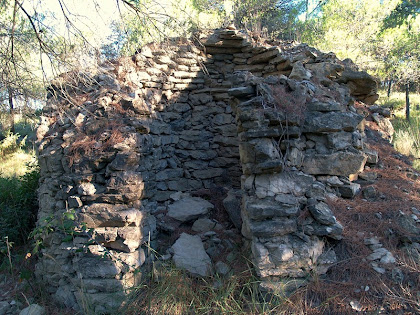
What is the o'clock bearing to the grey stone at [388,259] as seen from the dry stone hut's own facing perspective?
The grey stone is roughly at 10 o'clock from the dry stone hut.

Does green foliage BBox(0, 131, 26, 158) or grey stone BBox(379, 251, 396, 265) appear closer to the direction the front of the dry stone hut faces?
the grey stone

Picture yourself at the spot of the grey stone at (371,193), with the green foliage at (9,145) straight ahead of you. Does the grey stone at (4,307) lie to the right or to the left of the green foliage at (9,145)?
left

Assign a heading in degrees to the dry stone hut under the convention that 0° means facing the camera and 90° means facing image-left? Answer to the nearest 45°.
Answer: approximately 0°

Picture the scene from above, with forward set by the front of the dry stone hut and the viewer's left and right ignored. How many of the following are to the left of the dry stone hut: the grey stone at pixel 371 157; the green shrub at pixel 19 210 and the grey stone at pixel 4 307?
1

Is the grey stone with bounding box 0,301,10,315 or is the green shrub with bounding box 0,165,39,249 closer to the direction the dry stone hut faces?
the grey stone

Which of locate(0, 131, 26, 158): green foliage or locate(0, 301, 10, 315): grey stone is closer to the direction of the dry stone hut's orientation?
the grey stone

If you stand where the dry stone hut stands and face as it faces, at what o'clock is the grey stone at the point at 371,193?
The grey stone is roughly at 9 o'clock from the dry stone hut.

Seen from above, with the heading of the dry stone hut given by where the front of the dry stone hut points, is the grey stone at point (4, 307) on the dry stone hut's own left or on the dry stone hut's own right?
on the dry stone hut's own right

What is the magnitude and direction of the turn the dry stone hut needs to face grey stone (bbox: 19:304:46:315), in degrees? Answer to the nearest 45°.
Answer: approximately 90° to its right

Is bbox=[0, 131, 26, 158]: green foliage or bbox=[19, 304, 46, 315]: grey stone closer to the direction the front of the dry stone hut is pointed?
the grey stone

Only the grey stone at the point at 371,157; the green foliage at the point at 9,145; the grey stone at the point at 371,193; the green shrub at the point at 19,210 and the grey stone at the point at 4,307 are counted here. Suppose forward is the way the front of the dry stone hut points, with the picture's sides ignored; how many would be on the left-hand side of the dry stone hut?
2

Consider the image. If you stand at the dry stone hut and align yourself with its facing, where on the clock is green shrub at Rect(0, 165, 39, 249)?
The green shrub is roughly at 4 o'clock from the dry stone hut.

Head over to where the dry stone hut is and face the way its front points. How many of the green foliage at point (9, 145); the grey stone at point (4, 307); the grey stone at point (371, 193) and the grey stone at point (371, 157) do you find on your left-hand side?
2

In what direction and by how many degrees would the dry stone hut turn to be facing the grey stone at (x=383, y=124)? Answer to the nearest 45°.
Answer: approximately 135° to its left

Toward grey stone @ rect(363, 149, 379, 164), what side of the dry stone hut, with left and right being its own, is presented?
left
